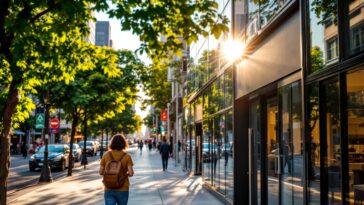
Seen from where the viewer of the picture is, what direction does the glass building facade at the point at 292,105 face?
facing the viewer and to the left of the viewer

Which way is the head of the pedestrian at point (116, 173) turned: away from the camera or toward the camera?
away from the camera

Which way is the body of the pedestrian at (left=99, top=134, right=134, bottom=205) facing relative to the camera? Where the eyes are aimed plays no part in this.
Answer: away from the camera

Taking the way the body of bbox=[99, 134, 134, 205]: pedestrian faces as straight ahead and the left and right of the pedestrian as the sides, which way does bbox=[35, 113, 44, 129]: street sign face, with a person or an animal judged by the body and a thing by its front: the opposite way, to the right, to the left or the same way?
the opposite way

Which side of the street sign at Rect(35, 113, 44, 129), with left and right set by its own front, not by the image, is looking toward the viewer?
front
